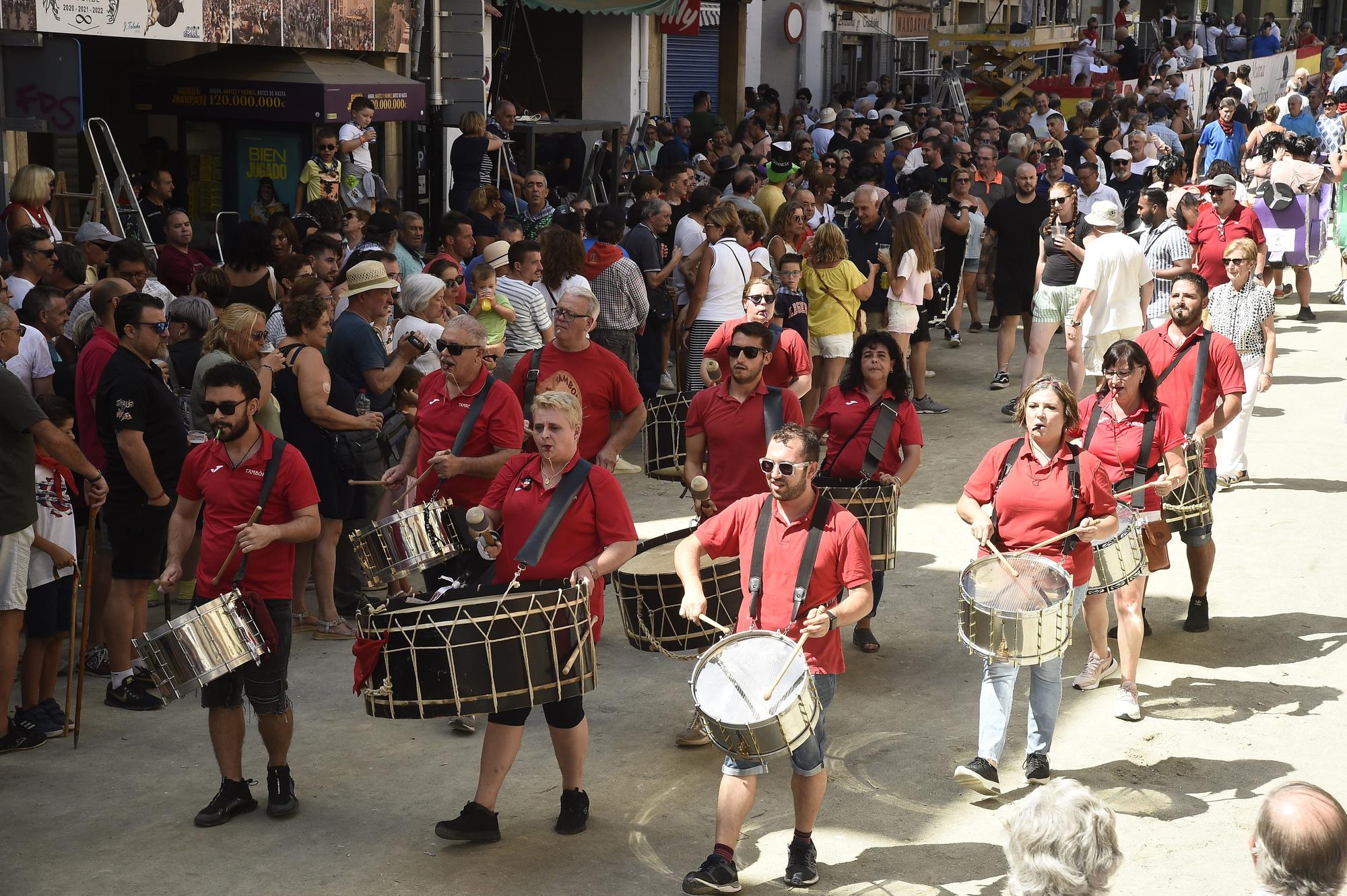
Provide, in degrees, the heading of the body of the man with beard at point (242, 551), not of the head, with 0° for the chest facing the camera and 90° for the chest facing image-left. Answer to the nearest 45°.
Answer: approximately 45°

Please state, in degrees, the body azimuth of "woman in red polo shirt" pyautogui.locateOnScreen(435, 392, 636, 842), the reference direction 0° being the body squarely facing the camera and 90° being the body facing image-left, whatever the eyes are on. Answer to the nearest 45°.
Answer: approximately 45°

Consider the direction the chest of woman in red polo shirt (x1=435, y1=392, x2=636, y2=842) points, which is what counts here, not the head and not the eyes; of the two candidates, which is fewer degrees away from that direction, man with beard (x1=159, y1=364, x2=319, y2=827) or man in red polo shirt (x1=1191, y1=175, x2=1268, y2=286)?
the man with beard

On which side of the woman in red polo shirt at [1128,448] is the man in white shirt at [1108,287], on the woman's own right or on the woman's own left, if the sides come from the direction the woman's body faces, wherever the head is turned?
on the woman's own right

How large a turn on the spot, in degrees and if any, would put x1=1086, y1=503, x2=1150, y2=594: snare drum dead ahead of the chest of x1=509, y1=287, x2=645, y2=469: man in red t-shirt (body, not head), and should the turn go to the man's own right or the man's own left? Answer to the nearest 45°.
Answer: approximately 90° to the man's own left

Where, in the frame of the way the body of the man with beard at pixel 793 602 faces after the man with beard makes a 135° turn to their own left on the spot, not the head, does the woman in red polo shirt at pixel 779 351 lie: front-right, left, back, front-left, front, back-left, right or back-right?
left
